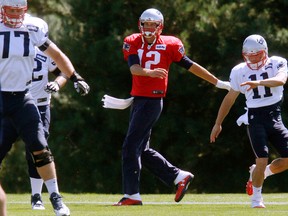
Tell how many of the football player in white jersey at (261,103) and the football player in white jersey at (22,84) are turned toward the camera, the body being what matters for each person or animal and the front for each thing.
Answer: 2

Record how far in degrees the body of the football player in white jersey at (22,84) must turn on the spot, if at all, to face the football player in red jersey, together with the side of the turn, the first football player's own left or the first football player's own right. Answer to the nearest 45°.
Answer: approximately 135° to the first football player's own left

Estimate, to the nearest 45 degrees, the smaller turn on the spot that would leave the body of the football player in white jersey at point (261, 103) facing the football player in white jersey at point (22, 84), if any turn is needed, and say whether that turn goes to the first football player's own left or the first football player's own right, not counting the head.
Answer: approximately 45° to the first football player's own right

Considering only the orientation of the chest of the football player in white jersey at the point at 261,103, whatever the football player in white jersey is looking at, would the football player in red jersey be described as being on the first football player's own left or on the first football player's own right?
on the first football player's own right

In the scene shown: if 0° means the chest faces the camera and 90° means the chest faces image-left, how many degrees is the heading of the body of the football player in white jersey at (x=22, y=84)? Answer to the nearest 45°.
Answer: approximately 0°
